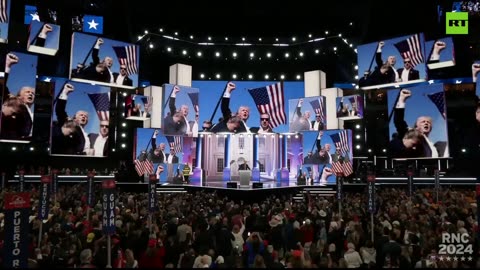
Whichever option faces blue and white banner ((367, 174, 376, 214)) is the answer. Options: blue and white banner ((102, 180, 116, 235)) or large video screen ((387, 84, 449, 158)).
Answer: the large video screen

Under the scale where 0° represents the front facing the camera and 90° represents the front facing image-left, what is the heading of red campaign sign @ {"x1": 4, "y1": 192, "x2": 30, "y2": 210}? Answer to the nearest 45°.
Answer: approximately 0°

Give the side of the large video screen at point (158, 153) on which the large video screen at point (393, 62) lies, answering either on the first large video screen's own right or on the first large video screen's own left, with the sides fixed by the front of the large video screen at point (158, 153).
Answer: on the first large video screen's own left

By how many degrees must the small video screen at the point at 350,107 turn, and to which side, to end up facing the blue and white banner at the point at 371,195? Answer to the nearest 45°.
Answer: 0° — it already faces it

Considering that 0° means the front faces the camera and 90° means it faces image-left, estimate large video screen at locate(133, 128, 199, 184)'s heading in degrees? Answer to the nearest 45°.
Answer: approximately 0°

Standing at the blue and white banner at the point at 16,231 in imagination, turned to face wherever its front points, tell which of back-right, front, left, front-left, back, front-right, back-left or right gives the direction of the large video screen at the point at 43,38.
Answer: back

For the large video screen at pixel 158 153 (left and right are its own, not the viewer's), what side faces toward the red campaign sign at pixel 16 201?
front

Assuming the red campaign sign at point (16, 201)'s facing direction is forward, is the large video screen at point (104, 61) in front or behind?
behind

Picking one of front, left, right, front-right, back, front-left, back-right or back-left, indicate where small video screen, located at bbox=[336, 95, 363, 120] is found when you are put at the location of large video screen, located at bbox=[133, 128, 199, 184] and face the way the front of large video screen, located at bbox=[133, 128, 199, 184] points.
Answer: left

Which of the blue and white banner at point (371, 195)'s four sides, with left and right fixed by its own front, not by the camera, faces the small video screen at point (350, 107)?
back

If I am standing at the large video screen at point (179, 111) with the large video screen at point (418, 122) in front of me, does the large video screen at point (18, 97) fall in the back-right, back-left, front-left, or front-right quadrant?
back-right

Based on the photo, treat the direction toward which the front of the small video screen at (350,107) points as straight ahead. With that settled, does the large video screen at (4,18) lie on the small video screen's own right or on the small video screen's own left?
on the small video screen's own right
